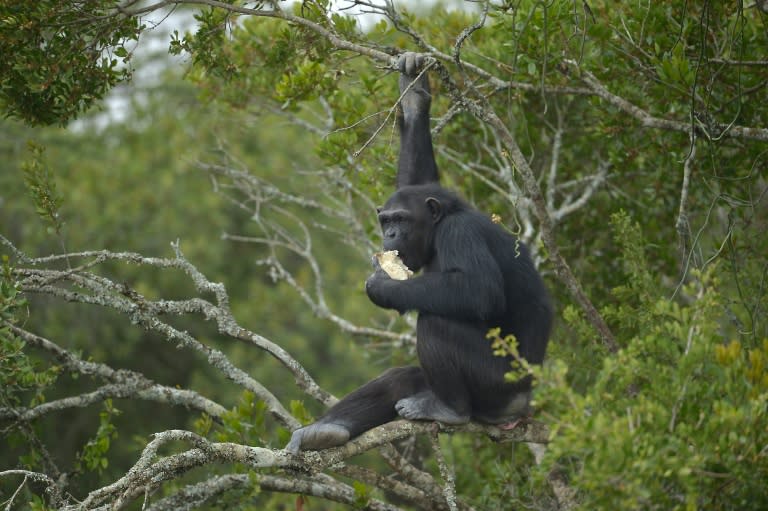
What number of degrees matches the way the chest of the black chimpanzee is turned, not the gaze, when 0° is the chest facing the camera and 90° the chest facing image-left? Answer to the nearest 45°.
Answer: approximately 90°
